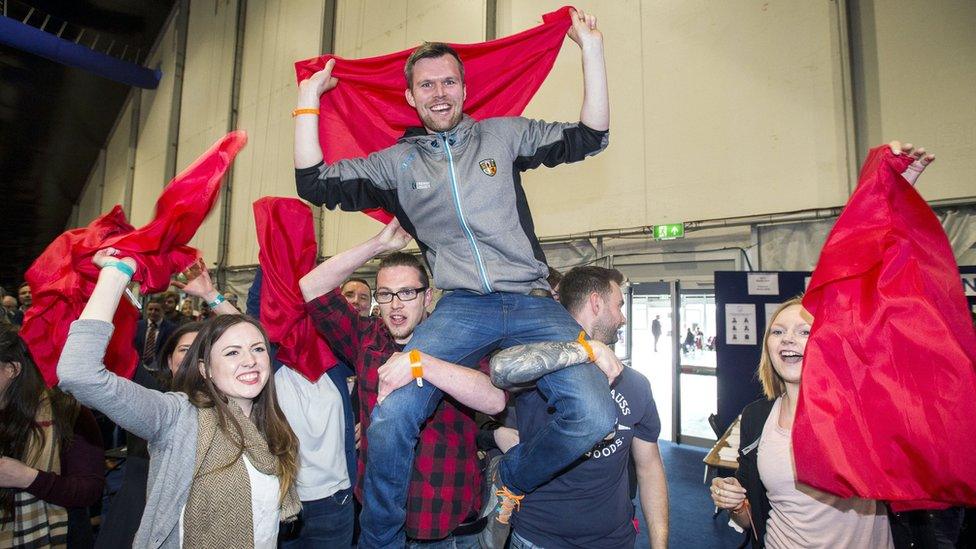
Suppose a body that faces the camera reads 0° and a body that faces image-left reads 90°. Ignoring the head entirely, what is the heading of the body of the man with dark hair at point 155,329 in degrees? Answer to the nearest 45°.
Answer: approximately 0°

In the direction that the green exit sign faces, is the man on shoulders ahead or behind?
ahead

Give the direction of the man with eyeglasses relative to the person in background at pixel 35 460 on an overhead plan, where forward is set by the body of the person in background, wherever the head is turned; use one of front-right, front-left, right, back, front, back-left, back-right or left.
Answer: left

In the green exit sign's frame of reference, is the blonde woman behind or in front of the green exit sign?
in front

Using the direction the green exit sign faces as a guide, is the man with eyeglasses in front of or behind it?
in front

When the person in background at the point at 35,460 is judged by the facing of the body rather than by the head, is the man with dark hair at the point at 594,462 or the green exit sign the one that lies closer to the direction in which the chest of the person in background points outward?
the man with dark hair
